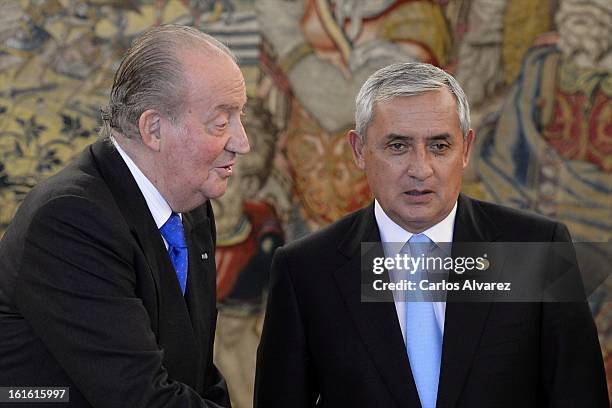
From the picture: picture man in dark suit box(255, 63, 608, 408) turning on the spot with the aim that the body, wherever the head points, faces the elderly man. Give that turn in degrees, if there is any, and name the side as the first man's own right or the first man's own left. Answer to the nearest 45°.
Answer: approximately 45° to the first man's own right

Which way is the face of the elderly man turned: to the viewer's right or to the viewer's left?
to the viewer's right

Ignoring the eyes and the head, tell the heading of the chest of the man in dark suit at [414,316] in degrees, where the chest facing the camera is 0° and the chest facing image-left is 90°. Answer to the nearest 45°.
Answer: approximately 0°
